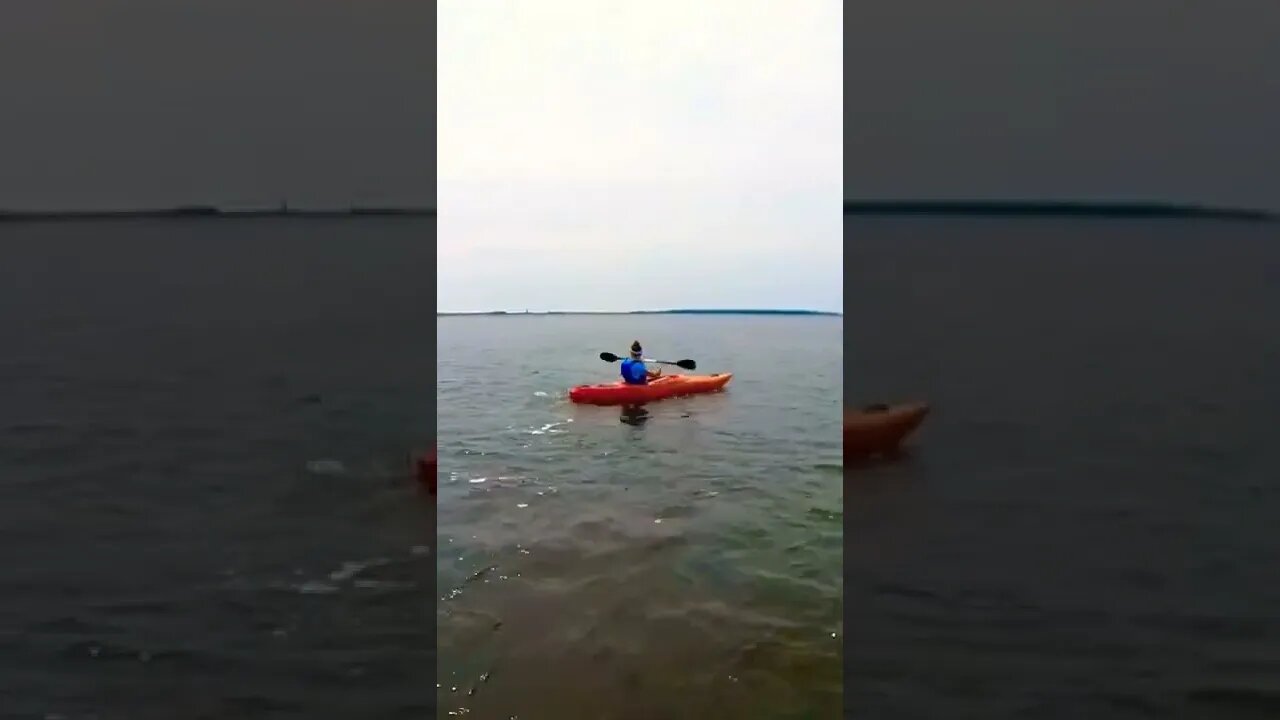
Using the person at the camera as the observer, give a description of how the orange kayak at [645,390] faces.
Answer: facing to the right of the viewer

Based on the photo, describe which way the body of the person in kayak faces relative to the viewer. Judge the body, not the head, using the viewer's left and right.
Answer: facing to the right of the viewer
